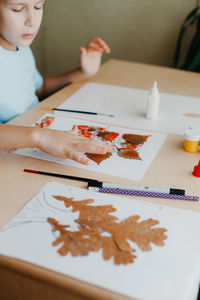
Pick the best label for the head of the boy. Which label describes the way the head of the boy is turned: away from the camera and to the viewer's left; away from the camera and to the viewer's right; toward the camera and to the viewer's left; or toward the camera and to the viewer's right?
toward the camera and to the viewer's right

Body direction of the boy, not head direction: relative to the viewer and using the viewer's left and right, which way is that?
facing the viewer and to the right of the viewer

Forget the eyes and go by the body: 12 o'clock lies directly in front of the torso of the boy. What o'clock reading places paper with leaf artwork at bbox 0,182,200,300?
The paper with leaf artwork is roughly at 1 o'clock from the boy.

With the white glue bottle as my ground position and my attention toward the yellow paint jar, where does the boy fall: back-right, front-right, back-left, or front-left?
back-right
